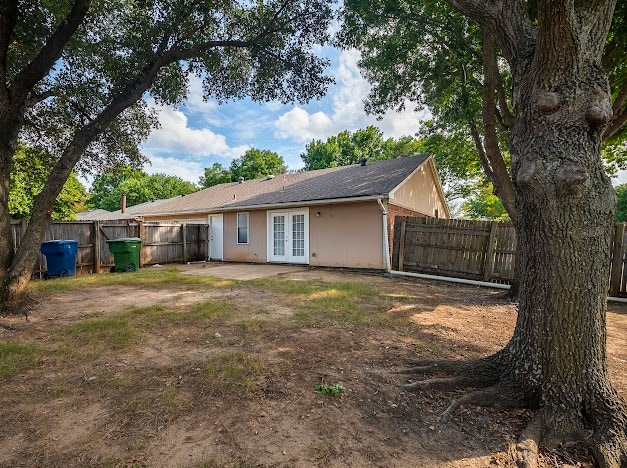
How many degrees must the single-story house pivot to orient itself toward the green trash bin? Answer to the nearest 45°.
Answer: approximately 135° to its left

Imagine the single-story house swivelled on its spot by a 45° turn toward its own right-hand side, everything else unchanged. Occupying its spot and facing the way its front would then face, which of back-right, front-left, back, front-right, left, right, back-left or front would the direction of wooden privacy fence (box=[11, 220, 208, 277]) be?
back

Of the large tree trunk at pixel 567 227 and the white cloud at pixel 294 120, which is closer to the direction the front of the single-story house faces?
the white cloud

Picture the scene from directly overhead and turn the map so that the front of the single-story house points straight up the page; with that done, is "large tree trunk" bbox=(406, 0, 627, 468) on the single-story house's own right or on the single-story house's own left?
on the single-story house's own right

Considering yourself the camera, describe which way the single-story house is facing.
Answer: facing away from the viewer and to the right of the viewer

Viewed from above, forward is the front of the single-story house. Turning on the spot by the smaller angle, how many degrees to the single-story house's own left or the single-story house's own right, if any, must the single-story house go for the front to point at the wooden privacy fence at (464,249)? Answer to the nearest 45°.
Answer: approximately 90° to the single-story house's own right
